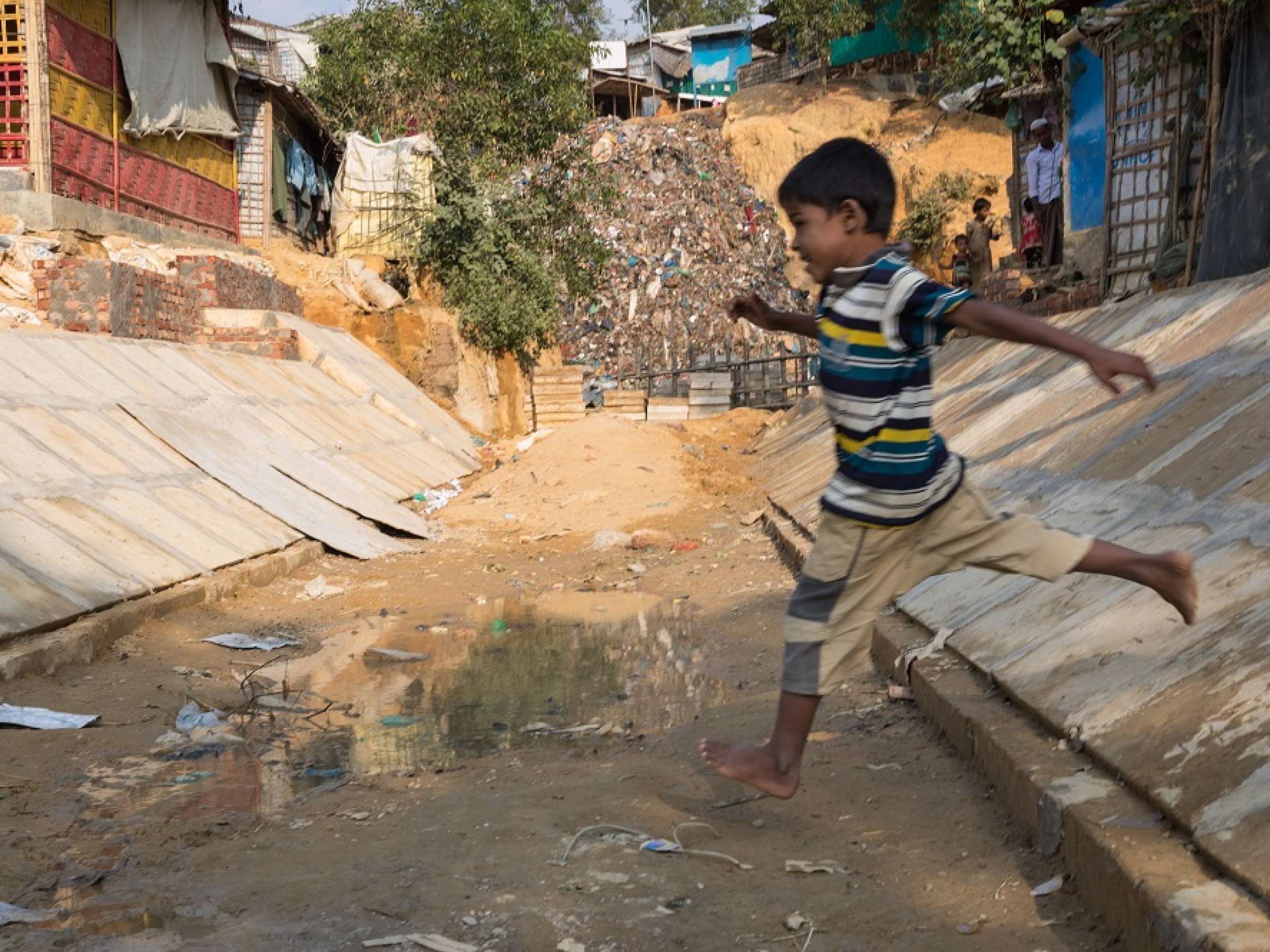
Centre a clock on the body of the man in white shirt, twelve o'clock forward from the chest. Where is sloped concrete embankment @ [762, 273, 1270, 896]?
The sloped concrete embankment is roughly at 12 o'clock from the man in white shirt.

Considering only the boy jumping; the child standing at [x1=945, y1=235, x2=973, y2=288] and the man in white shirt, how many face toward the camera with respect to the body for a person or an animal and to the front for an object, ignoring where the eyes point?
2

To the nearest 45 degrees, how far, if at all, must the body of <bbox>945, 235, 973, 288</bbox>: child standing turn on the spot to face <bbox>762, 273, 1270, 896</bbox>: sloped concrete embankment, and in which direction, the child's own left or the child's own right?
0° — they already face it

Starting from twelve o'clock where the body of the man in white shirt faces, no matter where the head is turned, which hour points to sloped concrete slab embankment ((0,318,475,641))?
The sloped concrete slab embankment is roughly at 1 o'clock from the man in white shirt.

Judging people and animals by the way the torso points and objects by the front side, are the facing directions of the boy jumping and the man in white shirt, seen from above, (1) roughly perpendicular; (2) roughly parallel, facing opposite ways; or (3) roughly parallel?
roughly perpendicular
